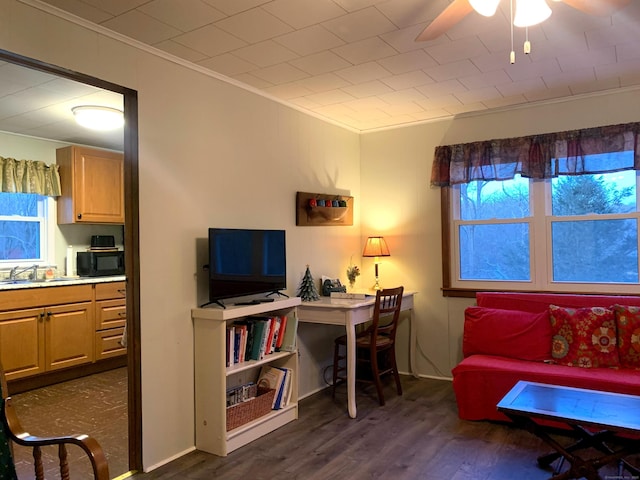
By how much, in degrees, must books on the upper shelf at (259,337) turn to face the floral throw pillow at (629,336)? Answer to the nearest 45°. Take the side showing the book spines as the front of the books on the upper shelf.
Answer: approximately 45° to its left

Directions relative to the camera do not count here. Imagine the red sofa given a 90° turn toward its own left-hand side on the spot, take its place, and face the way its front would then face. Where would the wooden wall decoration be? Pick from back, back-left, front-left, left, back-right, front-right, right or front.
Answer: back

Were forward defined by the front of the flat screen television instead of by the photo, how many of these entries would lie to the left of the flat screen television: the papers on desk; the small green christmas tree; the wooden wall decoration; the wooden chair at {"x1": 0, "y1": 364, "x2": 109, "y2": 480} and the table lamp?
4

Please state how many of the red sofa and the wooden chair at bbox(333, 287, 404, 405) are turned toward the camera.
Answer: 1

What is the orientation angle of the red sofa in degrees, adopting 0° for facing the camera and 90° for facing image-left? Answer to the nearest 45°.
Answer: approximately 0°

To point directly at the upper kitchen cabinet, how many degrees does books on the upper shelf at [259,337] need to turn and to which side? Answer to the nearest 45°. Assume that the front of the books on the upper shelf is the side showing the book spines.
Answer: approximately 180°

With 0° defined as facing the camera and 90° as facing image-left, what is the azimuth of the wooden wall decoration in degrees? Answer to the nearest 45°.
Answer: approximately 315°

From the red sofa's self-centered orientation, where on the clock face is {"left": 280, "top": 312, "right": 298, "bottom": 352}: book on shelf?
The book on shelf is roughly at 2 o'clock from the red sofa.

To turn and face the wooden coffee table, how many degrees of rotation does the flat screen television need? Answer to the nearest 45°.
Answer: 0° — it already faces it

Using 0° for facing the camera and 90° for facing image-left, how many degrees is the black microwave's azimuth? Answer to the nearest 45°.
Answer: approximately 315°

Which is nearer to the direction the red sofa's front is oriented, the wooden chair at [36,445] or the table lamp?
the wooden chair

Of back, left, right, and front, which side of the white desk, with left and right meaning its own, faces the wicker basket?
right
